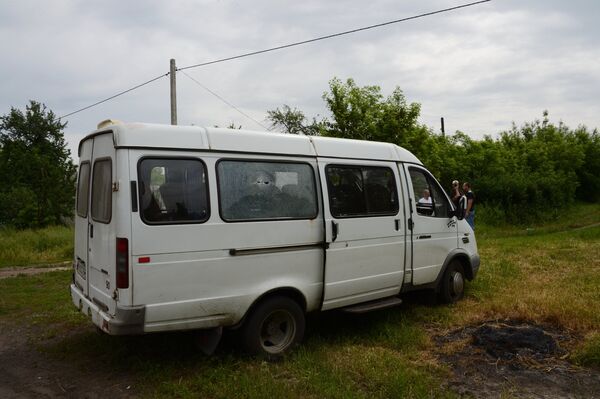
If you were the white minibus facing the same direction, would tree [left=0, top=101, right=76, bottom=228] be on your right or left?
on your left

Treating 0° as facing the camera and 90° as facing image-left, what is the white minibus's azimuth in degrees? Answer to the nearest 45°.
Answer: approximately 225°

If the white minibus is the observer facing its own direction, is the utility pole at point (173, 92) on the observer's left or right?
on its left
